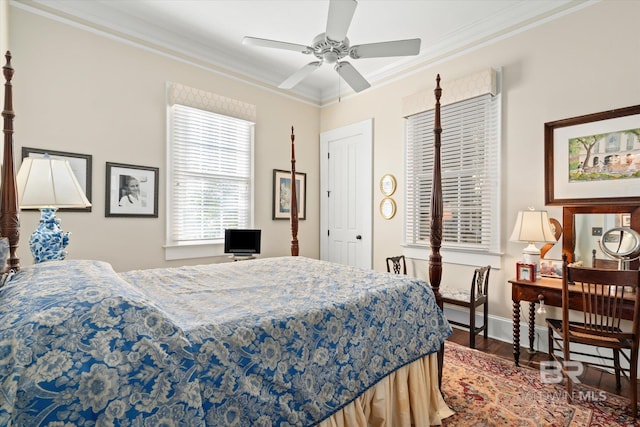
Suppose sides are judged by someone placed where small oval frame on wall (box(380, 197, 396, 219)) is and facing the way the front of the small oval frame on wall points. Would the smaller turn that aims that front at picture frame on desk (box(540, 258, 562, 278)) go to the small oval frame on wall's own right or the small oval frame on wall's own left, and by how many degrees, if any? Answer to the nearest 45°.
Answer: approximately 90° to the small oval frame on wall's own left

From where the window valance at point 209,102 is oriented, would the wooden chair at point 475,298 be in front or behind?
in front

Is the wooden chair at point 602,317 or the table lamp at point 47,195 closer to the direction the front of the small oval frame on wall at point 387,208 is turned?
the table lamp

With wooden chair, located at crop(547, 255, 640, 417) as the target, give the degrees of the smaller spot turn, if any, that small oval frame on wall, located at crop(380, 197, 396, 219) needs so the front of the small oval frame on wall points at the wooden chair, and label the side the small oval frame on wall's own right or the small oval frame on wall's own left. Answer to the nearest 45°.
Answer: approximately 90° to the small oval frame on wall's own left

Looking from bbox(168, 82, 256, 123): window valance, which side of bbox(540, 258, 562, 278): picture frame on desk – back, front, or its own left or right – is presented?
right

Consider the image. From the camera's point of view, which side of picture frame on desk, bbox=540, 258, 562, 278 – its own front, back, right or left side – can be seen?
front

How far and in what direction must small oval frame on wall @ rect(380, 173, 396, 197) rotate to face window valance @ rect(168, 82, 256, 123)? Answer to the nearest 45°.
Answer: approximately 45° to its right

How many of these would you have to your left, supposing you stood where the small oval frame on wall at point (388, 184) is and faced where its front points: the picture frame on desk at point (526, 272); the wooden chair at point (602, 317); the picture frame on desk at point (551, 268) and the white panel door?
3

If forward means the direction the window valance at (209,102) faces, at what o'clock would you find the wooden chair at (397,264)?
The wooden chair is roughly at 11 o'clock from the window valance.

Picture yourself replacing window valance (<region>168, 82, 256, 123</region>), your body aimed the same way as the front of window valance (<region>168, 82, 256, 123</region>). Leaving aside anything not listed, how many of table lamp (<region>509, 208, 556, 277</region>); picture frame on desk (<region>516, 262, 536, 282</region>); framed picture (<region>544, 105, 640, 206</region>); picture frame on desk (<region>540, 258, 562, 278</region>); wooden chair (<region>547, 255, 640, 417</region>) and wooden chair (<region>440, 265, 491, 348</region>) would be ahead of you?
6

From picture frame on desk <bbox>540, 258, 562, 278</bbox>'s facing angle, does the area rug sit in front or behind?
in front

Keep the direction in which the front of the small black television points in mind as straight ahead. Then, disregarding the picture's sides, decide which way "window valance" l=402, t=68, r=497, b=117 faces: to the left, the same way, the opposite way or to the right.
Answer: to the right

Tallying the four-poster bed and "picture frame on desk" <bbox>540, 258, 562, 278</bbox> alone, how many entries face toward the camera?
1

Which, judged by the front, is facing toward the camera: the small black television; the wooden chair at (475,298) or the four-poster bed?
the small black television

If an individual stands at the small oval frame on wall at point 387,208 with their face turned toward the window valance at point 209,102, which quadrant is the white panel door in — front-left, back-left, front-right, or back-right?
front-right

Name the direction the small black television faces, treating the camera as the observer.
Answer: facing the viewer

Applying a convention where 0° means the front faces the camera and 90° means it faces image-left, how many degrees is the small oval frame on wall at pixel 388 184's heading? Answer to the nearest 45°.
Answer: approximately 45°

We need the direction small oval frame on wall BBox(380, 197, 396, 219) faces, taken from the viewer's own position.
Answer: facing the viewer and to the left of the viewer
